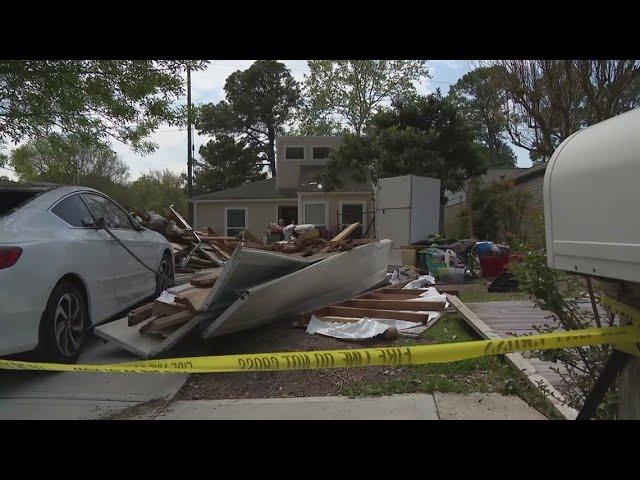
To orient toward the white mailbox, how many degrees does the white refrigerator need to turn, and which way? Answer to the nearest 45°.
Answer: approximately 45° to its left

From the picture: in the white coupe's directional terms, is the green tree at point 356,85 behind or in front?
in front

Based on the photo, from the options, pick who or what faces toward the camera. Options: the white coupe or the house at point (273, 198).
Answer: the house

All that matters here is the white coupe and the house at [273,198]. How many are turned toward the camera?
1

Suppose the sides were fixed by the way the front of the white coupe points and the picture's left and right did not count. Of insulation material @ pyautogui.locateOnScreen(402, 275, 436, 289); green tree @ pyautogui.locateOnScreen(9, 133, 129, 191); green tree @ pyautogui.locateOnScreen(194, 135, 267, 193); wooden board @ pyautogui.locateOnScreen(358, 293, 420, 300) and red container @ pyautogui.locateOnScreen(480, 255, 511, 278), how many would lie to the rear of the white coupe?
0

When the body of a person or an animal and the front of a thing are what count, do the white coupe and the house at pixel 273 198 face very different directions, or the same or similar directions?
very different directions

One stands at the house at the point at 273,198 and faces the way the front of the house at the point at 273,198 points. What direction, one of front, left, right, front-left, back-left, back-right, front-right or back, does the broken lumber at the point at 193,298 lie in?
front

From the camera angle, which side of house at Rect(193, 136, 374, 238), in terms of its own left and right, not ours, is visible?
front

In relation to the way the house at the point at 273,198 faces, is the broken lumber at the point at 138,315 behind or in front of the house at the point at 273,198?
in front

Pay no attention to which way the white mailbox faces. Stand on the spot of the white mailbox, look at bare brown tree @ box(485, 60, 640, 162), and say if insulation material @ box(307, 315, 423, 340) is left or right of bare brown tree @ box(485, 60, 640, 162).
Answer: left

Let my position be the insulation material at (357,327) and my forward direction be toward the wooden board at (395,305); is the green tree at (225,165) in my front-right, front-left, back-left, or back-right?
front-left

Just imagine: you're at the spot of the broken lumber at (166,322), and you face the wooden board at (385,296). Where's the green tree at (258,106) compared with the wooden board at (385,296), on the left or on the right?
left

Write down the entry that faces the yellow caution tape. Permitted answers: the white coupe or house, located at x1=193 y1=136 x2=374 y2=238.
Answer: the house

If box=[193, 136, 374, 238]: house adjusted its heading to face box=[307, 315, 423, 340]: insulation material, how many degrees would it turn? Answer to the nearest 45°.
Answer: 0° — it already faces it

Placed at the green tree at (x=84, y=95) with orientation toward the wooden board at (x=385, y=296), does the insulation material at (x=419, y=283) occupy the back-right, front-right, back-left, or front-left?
front-left

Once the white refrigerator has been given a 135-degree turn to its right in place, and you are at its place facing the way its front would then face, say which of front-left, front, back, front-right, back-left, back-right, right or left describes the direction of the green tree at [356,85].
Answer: front

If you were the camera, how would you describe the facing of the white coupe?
facing away from the viewer and to the right of the viewer
